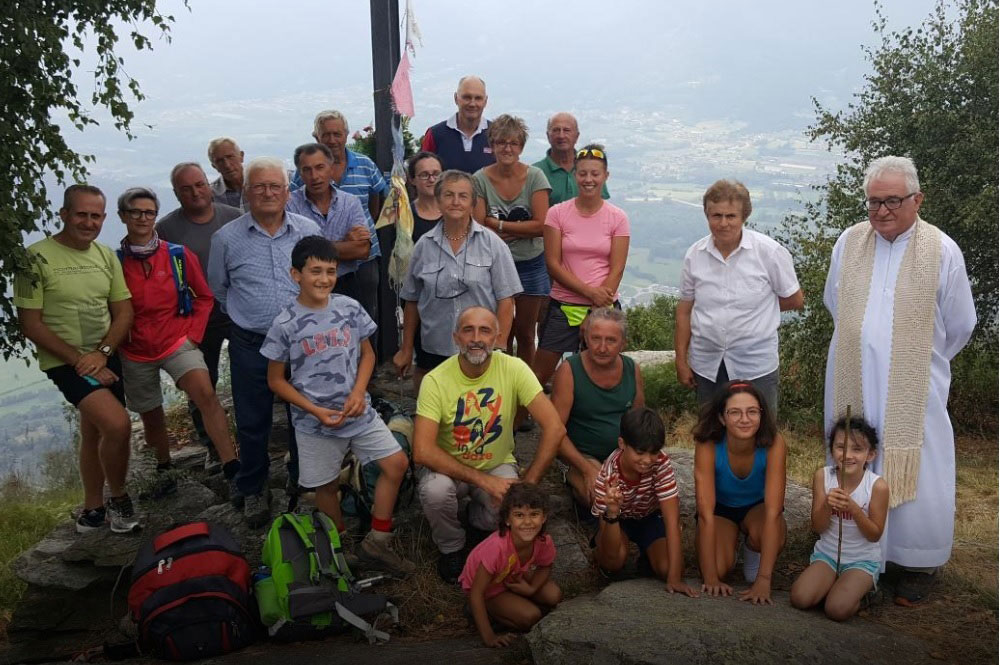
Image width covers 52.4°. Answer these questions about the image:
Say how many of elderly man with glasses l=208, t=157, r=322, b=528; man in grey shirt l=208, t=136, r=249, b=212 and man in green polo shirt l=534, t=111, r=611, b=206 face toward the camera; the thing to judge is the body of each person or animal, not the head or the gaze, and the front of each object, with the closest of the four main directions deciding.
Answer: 3

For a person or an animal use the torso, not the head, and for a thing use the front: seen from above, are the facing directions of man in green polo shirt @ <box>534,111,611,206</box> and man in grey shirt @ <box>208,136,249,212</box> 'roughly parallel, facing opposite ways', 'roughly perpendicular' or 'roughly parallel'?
roughly parallel

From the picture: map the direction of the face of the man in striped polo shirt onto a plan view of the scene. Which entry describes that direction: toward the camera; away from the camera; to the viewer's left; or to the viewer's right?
toward the camera

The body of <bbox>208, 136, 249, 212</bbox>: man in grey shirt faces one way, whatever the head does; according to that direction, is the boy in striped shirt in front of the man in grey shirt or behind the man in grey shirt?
in front

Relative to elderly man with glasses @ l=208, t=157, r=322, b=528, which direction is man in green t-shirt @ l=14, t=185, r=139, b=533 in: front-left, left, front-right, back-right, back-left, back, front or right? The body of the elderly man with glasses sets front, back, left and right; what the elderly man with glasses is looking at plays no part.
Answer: right

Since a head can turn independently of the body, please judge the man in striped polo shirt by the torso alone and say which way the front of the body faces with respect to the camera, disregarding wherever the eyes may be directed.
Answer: toward the camera

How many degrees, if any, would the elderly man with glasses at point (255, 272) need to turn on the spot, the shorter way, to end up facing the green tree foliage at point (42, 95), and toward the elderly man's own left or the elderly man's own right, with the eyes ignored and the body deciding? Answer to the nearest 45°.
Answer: approximately 45° to the elderly man's own right

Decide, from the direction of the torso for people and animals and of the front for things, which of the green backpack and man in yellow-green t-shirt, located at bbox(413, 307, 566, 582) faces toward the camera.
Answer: the man in yellow-green t-shirt

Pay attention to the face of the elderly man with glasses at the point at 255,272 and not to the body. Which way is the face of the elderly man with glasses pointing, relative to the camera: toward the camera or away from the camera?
toward the camera

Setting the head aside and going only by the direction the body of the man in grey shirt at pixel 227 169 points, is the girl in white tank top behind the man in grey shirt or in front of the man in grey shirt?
in front

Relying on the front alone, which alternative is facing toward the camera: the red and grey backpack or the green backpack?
the red and grey backpack

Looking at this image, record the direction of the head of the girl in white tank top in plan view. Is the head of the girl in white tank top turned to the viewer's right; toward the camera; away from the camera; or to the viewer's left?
toward the camera

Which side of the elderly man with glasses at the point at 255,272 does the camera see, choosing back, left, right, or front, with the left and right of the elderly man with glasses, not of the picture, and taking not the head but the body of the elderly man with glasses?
front

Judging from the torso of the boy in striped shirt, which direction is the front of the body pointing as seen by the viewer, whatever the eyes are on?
toward the camera
